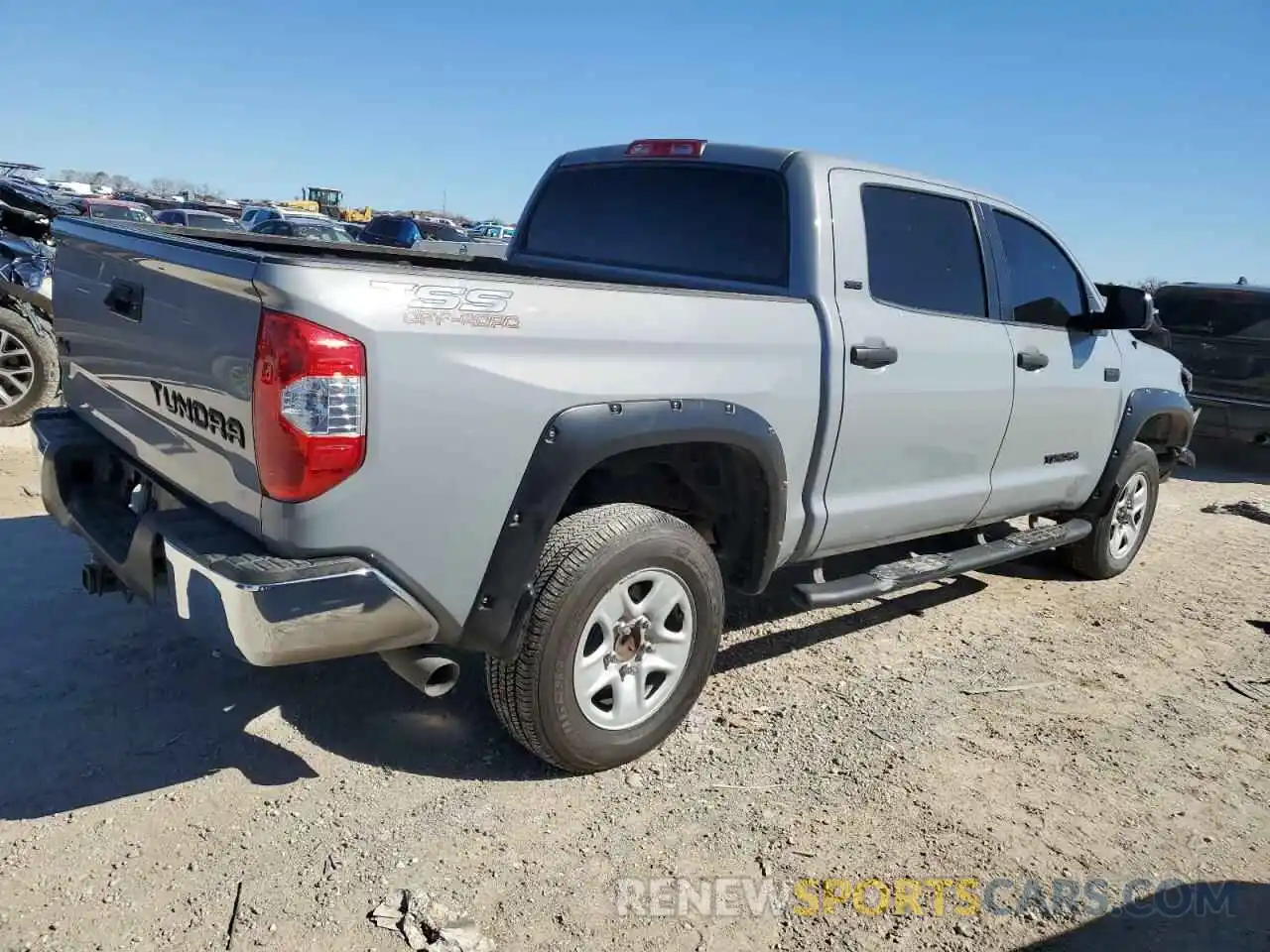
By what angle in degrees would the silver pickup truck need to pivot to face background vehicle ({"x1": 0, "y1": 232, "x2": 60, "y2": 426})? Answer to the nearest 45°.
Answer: approximately 90° to its left

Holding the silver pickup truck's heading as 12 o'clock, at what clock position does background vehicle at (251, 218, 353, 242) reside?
The background vehicle is roughly at 10 o'clock from the silver pickup truck.

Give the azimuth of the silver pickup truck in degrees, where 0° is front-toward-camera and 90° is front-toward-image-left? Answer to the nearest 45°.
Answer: approximately 225°

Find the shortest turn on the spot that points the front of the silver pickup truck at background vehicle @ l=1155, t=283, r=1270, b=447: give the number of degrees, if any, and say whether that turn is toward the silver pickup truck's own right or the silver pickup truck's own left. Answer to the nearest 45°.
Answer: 0° — it already faces it
